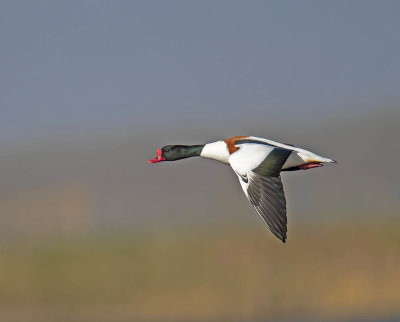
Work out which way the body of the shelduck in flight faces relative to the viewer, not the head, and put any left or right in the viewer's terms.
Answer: facing to the left of the viewer
